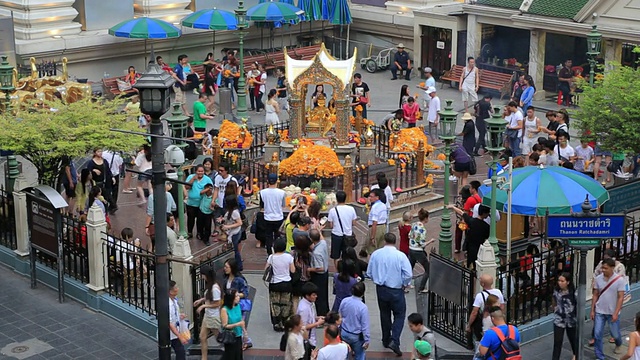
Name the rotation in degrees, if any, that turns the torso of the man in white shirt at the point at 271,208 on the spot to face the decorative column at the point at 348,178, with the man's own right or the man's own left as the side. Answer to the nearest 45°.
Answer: approximately 45° to the man's own right

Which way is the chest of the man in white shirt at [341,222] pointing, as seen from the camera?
away from the camera

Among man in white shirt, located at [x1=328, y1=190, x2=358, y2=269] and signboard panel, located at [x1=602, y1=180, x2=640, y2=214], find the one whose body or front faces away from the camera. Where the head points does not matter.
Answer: the man in white shirt

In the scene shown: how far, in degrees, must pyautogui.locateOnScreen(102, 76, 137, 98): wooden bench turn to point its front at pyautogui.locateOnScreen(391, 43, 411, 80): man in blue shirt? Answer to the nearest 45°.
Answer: approximately 45° to its left

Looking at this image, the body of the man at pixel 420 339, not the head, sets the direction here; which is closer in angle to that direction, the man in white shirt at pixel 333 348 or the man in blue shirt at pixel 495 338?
the man in white shirt

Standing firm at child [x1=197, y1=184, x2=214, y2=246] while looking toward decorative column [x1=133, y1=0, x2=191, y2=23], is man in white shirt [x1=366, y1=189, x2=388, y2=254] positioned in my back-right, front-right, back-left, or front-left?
back-right

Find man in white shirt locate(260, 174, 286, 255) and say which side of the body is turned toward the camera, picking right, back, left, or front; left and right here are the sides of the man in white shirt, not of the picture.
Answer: back
